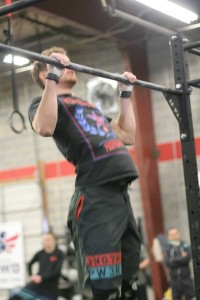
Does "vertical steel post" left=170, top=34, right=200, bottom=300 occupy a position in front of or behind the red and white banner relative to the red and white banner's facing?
in front

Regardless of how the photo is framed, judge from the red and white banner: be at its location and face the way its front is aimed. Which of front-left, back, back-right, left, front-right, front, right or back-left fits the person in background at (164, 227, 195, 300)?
front-left

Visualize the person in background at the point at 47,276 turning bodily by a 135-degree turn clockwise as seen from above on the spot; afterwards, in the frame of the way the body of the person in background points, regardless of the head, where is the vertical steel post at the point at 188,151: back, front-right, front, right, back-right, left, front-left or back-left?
back

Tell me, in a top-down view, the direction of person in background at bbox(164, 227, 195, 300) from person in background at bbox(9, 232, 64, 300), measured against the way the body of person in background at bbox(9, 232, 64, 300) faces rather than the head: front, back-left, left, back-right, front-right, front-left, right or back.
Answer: back-left

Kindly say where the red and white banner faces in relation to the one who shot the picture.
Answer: facing the viewer

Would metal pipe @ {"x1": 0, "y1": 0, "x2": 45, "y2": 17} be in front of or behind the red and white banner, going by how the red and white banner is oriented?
in front

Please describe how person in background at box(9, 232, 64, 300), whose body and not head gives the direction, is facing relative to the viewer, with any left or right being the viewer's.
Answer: facing the viewer and to the left of the viewer

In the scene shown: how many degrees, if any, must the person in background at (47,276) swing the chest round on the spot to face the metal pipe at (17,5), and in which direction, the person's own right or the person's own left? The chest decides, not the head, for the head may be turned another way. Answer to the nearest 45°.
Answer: approximately 45° to the person's own left
